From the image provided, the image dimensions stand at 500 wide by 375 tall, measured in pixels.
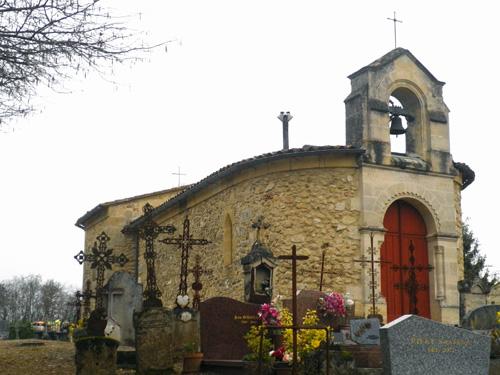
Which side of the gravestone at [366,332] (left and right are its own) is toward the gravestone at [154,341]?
right

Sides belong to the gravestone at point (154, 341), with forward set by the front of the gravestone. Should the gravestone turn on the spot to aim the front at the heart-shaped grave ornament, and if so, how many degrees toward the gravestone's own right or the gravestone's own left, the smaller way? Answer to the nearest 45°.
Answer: approximately 180°

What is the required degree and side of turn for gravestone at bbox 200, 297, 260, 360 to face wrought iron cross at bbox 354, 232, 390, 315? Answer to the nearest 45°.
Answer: approximately 135° to its left
